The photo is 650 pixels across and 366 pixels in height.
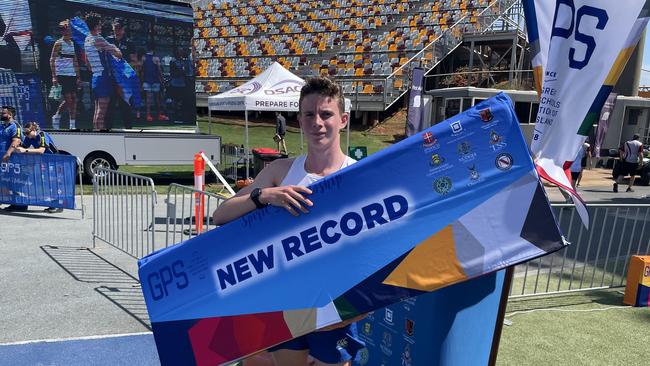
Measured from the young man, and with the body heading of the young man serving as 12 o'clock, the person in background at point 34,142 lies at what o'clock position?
The person in background is roughly at 5 o'clock from the young man.

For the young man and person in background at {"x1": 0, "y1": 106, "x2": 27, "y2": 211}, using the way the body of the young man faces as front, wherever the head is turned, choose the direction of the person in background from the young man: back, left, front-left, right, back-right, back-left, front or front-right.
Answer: back-right

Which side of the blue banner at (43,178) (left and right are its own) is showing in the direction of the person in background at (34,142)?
back

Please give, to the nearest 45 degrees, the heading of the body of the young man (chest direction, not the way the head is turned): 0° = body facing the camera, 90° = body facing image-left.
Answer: approximately 0°

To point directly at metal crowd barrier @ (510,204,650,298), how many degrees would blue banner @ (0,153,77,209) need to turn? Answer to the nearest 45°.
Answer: approximately 45° to its left

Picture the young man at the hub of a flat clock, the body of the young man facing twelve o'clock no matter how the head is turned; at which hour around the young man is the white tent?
The white tent is roughly at 6 o'clock from the young man.

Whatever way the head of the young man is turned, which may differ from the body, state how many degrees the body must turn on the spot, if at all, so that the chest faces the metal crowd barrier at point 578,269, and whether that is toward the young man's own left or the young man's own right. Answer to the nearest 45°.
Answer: approximately 135° to the young man's own left

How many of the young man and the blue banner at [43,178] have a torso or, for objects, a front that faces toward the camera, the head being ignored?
2

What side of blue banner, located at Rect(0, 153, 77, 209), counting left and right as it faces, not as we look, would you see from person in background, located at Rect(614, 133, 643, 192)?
left
